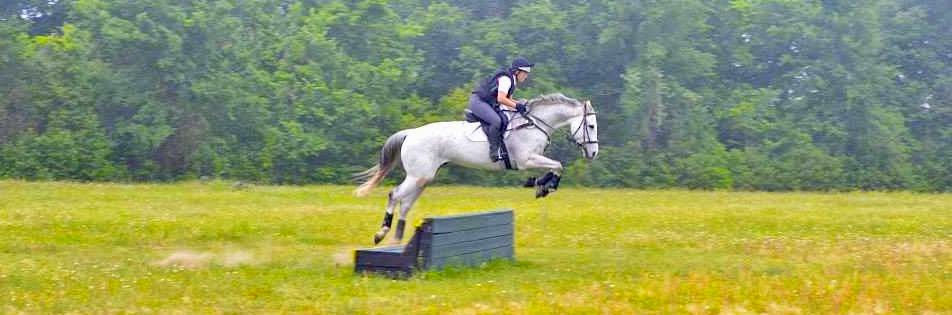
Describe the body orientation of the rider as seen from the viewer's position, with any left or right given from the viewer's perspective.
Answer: facing to the right of the viewer

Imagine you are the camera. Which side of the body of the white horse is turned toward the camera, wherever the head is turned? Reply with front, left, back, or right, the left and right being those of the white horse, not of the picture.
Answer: right

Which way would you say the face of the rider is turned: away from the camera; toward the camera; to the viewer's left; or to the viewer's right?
to the viewer's right
